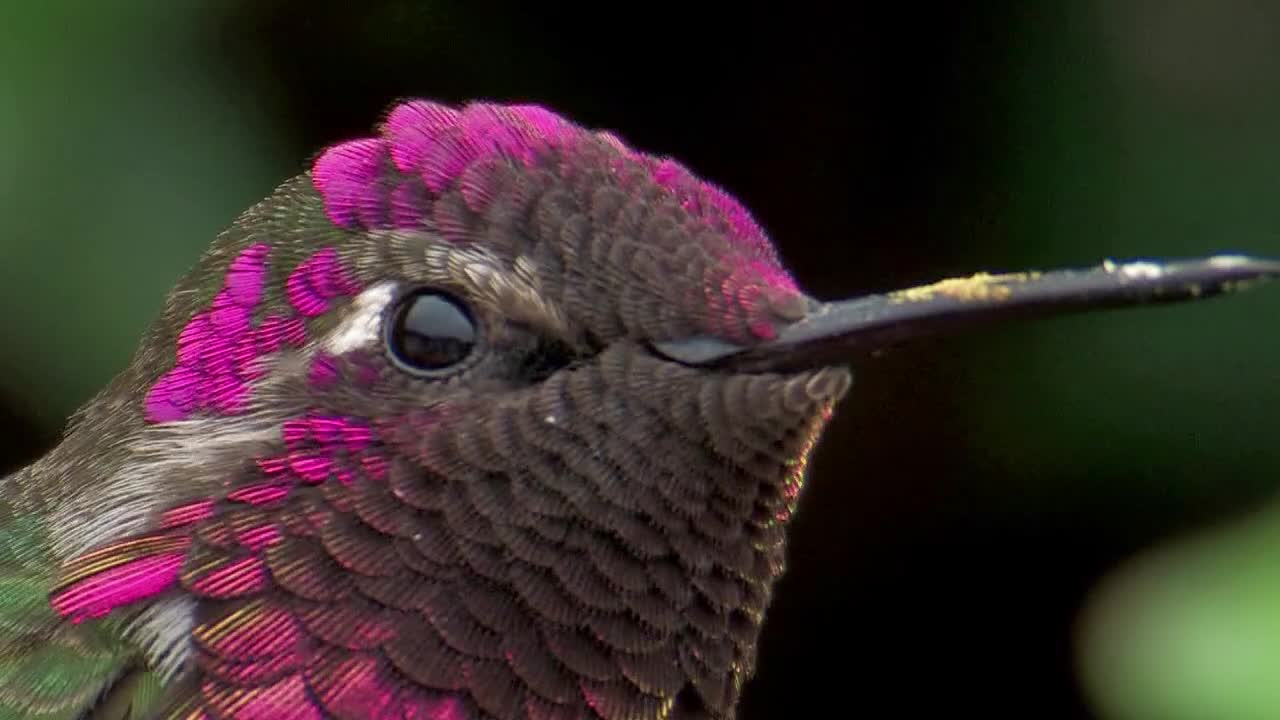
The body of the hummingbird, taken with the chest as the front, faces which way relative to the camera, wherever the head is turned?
to the viewer's right
